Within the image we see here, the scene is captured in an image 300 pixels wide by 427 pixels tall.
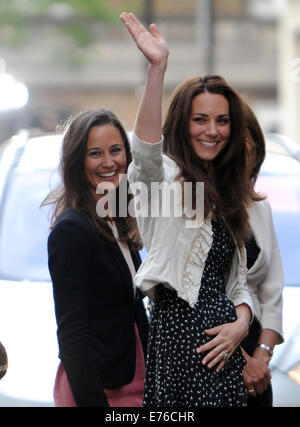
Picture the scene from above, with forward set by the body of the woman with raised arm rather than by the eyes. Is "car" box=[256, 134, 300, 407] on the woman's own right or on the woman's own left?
on the woman's own left

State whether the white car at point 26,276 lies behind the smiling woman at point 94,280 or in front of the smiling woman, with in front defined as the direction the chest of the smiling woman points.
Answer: behind

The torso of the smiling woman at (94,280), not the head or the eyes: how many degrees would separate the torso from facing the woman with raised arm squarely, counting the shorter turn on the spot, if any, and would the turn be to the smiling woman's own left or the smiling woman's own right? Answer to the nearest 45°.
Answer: approximately 45° to the smiling woman's own left
